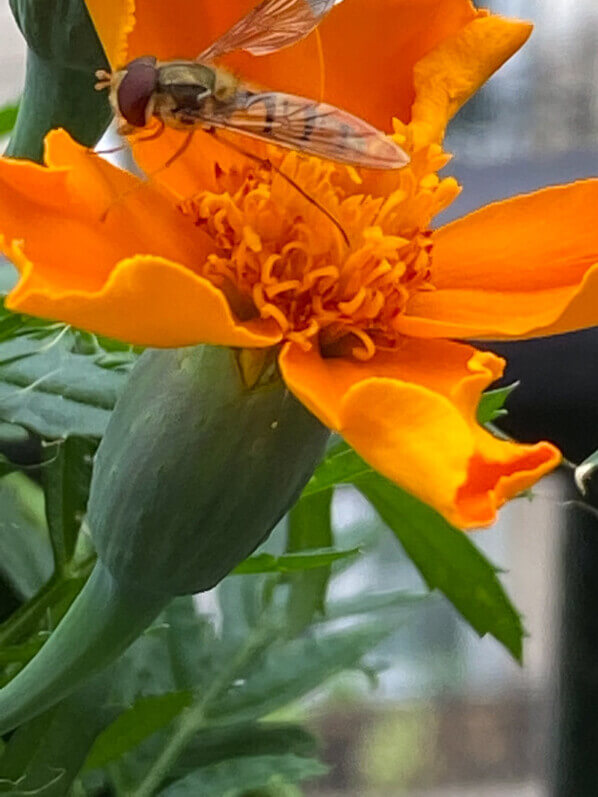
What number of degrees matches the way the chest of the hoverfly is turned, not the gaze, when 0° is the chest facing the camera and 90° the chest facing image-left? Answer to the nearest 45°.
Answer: approximately 90°
